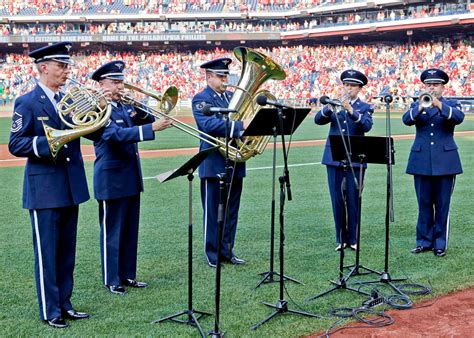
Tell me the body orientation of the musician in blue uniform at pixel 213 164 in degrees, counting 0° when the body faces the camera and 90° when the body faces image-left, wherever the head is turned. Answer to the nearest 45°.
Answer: approximately 315°

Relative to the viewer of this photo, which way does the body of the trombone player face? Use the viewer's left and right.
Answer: facing the viewer and to the right of the viewer

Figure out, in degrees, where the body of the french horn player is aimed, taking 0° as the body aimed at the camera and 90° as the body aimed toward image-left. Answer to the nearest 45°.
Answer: approximately 315°

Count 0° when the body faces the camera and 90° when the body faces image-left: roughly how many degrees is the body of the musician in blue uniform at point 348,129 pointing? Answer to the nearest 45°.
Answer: approximately 0°

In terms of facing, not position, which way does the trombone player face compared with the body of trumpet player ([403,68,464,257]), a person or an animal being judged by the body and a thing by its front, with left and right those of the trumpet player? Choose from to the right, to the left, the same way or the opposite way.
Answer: to the left

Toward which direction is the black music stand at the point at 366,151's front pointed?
away from the camera

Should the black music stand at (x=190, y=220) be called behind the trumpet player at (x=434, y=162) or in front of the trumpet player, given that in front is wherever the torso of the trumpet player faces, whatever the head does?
in front

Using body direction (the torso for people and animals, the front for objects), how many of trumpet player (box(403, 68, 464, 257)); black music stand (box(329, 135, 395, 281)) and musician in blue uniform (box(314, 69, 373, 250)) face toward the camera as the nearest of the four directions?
2

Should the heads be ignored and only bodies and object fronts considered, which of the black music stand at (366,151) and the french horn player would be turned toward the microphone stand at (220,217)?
the french horn player

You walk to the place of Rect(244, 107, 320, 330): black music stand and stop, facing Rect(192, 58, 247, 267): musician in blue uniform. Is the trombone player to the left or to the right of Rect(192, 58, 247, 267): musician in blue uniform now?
left

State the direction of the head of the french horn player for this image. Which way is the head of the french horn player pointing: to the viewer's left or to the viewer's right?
to the viewer's right

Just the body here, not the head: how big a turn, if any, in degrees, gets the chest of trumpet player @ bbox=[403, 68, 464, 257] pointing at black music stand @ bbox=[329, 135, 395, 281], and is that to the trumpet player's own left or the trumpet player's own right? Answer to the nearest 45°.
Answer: approximately 45° to the trumpet player's own right

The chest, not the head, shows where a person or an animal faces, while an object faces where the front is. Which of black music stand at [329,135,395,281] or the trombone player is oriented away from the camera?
the black music stand

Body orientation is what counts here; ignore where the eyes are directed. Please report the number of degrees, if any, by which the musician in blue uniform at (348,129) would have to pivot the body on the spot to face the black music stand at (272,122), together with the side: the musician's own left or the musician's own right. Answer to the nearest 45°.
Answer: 0° — they already face it

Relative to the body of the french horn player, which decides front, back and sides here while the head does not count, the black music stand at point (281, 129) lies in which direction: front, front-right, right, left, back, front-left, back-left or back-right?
front-left
